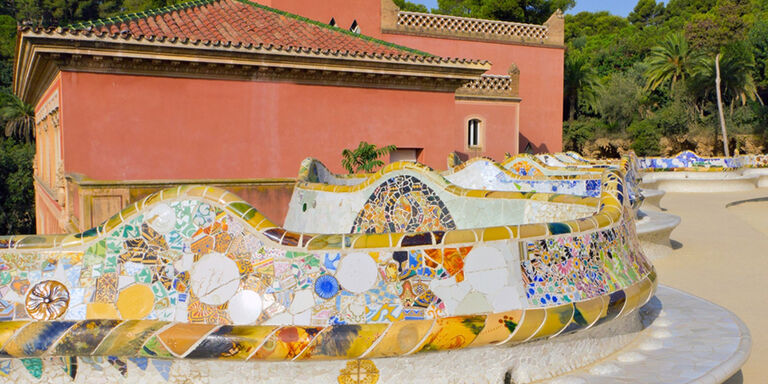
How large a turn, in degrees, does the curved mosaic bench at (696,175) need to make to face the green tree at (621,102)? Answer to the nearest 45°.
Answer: approximately 180°

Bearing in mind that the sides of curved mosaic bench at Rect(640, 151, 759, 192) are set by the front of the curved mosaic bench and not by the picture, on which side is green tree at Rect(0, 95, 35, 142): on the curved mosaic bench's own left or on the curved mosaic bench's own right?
on the curved mosaic bench's own right

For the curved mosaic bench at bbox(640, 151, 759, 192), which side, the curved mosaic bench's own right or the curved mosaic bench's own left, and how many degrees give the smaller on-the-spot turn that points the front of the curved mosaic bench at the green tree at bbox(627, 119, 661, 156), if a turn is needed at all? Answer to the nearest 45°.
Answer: approximately 180°

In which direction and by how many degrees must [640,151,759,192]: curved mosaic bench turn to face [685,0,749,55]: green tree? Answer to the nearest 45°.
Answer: approximately 180°

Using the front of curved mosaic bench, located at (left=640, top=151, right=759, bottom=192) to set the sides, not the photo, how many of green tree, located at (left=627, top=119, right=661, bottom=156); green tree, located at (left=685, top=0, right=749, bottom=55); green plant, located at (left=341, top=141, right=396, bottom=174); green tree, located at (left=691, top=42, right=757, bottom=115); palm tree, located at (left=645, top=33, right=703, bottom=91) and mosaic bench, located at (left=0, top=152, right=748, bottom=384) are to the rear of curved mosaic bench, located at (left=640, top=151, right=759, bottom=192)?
4

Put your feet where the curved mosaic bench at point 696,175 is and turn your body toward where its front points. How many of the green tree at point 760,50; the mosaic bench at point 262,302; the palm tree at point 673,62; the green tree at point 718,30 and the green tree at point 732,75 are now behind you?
4

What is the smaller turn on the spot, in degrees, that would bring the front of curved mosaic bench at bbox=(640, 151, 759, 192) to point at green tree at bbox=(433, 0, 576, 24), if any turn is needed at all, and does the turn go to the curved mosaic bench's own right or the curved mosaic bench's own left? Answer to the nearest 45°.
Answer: approximately 135° to the curved mosaic bench's own right

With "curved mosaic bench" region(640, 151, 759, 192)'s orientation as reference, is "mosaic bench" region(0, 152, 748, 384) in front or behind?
in front

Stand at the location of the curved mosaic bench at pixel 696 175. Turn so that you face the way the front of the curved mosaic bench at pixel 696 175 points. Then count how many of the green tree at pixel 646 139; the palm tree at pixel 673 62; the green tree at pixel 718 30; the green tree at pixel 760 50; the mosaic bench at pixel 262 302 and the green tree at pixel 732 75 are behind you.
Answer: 5

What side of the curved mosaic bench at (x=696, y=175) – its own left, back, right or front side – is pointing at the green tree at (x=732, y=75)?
back

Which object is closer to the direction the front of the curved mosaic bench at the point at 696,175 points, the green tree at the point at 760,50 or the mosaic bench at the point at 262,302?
the mosaic bench

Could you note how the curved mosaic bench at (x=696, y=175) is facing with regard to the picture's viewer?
facing the viewer

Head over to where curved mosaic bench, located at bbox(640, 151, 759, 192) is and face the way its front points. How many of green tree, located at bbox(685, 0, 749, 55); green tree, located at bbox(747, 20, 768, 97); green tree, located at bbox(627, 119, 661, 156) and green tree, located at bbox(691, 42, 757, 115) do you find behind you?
4

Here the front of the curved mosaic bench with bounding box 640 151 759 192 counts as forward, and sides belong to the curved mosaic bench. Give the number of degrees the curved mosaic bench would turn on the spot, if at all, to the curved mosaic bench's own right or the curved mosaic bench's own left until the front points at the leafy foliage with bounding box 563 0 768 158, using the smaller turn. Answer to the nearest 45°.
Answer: approximately 180°

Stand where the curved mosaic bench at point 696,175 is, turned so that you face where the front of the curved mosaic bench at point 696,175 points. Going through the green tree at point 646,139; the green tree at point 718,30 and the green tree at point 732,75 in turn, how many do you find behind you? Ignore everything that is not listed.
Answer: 3
